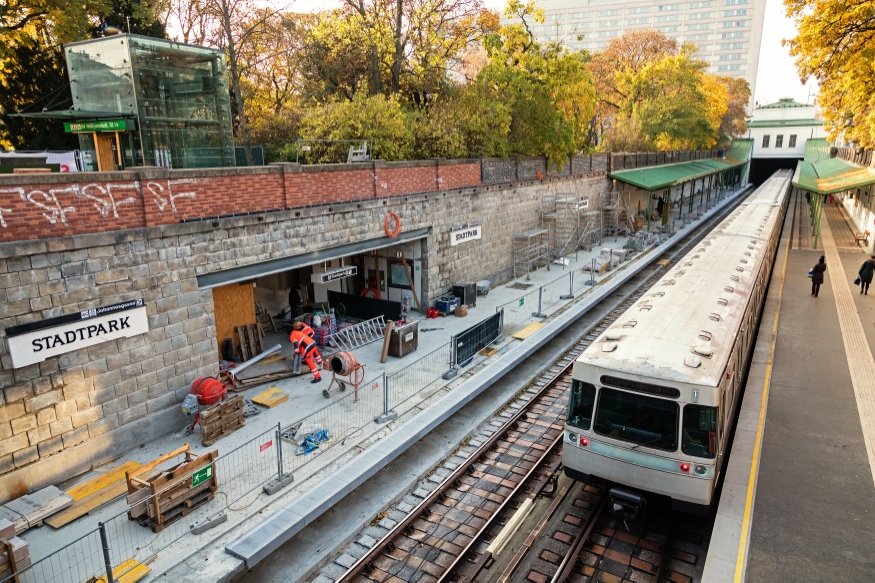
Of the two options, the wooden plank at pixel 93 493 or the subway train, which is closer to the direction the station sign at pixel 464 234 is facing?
the subway train

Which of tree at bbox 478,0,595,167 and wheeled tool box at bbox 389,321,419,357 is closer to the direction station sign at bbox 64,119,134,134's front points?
the wheeled tool box

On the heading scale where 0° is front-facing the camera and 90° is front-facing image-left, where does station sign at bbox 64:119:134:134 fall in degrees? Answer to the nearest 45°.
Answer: approximately 0°

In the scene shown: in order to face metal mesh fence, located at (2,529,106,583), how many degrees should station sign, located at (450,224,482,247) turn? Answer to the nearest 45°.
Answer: approximately 45° to its right

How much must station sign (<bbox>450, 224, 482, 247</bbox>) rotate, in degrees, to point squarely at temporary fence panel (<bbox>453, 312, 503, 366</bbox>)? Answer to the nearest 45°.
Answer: approximately 45° to its right

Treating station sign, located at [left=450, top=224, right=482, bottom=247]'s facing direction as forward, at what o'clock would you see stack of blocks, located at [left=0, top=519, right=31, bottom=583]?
The stack of blocks is roughly at 2 o'clock from the station sign.

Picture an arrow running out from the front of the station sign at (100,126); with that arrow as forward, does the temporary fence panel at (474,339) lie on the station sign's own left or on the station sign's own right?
on the station sign's own left

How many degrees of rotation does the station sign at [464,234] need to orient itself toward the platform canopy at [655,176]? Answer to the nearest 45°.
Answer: approximately 90° to its left

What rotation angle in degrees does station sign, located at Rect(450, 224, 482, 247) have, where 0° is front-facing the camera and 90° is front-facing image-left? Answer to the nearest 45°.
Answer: approximately 315°

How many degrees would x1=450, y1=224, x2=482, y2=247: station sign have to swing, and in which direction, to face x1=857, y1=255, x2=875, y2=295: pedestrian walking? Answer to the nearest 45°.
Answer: approximately 45° to its left

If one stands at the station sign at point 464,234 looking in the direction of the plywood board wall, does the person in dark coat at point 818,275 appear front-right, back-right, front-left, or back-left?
back-left

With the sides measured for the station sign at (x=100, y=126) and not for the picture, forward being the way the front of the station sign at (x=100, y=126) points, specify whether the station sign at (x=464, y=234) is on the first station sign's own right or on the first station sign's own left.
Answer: on the first station sign's own left
